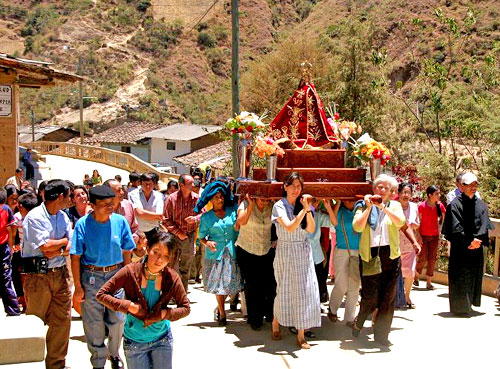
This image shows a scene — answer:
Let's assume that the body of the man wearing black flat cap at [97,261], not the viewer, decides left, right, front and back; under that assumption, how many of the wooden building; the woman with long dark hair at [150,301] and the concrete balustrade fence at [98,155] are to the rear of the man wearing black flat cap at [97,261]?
2

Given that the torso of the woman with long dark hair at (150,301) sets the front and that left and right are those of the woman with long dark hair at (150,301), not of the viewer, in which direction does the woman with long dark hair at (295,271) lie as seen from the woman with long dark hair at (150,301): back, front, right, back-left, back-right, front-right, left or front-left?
back-left

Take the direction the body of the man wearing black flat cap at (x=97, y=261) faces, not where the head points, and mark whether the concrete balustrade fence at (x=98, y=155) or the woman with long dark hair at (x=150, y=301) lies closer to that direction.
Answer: the woman with long dark hair

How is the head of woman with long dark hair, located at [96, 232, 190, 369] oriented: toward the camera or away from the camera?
toward the camera

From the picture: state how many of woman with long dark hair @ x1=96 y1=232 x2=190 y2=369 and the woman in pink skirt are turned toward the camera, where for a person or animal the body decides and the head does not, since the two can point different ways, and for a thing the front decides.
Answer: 2

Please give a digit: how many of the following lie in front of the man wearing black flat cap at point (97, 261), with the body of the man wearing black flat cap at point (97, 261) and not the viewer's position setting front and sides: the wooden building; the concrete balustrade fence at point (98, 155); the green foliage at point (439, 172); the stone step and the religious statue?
0

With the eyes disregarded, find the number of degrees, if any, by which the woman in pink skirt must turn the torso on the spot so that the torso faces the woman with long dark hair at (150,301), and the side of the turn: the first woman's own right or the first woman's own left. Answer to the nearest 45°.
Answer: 0° — they already face them

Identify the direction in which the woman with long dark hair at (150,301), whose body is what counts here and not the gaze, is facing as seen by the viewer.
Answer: toward the camera

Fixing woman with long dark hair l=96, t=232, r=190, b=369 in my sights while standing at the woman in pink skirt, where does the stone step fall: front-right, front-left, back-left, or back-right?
front-right

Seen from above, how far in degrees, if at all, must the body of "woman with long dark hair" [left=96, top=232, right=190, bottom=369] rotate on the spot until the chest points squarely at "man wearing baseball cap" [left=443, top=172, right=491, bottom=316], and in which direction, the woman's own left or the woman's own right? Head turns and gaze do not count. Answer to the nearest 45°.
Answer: approximately 135° to the woman's own left

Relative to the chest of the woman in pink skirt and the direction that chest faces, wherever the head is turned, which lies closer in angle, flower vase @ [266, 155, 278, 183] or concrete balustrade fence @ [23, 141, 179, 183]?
the flower vase

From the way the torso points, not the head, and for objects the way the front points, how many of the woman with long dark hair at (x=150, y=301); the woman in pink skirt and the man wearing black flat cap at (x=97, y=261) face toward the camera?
3

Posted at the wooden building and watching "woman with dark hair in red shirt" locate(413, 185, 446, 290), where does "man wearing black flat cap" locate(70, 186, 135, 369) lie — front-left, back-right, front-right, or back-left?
front-right

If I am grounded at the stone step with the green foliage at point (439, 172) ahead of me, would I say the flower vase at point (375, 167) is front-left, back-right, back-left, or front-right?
front-right

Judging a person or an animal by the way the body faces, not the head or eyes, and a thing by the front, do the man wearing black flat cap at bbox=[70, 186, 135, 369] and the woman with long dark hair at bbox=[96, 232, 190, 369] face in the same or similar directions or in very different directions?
same or similar directions

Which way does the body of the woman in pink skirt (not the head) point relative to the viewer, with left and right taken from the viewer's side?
facing the viewer

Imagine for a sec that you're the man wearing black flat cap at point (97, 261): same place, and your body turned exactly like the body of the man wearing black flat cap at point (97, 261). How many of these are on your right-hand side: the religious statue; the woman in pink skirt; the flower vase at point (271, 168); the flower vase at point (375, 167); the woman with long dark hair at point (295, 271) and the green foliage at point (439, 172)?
0

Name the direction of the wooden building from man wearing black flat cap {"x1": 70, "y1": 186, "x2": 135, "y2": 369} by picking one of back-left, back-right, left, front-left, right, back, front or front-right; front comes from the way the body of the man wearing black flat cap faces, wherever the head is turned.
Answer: back
